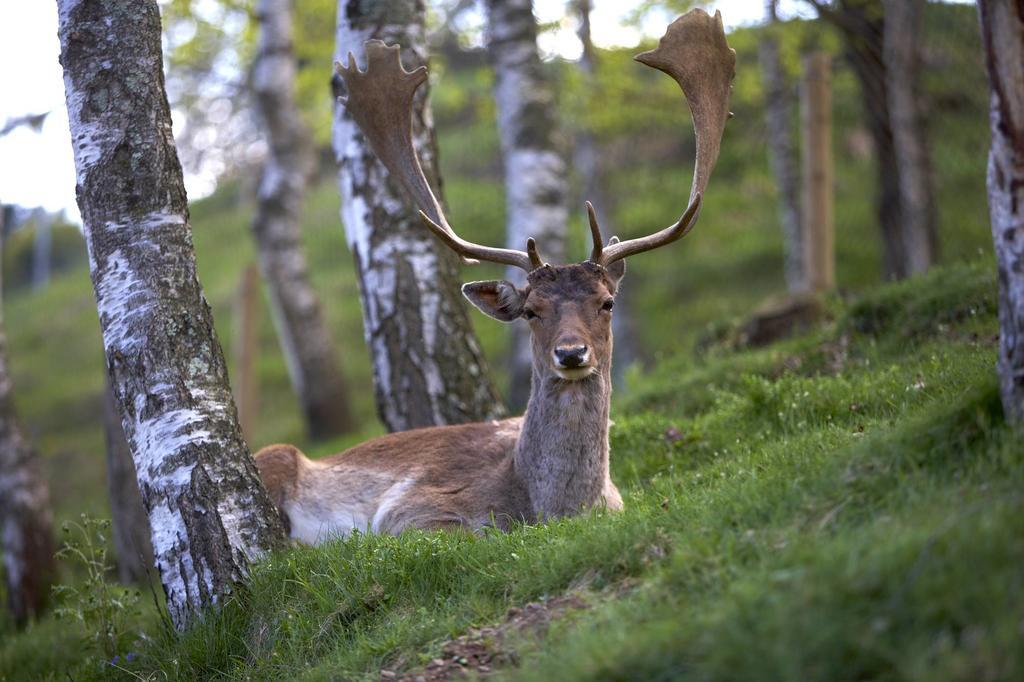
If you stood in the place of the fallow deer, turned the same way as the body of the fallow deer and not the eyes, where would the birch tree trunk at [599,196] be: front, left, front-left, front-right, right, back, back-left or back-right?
back-left

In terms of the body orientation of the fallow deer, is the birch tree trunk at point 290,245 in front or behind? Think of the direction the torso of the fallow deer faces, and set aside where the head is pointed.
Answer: behind

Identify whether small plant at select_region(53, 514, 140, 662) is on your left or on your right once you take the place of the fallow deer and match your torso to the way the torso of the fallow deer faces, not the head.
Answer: on your right

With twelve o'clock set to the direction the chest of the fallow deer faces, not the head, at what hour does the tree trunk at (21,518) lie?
The tree trunk is roughly at 6 o'clock from the fallow deer.

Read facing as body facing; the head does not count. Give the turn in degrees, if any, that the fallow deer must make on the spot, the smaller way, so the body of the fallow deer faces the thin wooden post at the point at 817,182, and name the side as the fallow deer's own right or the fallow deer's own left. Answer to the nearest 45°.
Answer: approximately 90° to the fallow deer's own left

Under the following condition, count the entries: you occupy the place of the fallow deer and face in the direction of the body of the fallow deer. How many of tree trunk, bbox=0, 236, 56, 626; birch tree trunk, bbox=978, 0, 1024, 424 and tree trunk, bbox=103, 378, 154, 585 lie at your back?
2

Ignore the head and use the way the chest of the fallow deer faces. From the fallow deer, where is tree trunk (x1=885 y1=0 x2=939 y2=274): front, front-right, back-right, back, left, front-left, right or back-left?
left

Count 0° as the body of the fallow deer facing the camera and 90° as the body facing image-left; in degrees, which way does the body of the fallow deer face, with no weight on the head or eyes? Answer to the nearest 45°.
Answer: approximately 315°

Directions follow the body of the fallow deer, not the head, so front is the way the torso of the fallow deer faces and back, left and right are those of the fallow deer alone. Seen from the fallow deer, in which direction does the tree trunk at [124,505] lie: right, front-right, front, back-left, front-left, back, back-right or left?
back

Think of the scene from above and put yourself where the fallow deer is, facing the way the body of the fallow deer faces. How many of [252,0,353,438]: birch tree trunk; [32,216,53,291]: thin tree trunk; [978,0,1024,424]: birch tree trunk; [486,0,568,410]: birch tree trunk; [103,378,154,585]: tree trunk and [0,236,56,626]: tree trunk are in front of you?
1

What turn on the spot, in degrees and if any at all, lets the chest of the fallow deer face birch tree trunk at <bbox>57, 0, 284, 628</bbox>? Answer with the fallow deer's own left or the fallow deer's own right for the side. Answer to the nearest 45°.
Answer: approximately 90° to the fallow deer's own right

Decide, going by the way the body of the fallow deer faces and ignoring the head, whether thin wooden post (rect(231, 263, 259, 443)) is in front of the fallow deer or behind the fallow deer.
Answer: behind

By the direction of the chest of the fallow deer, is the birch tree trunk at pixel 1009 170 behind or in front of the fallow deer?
in front
